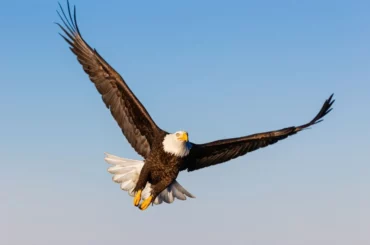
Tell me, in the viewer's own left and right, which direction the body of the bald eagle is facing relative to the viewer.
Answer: facing the viewer and to the right of the viewer
